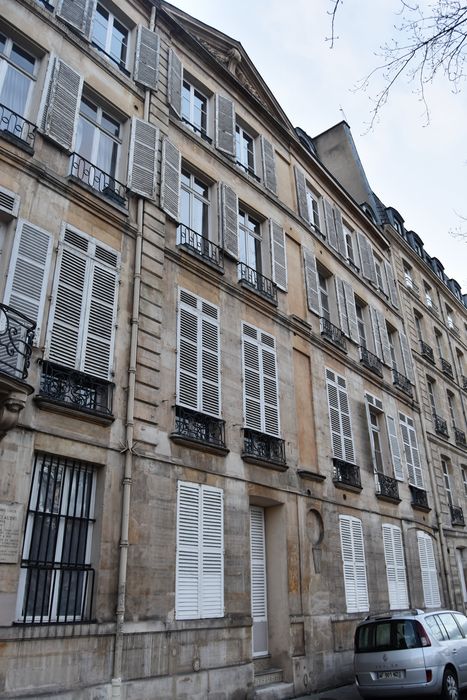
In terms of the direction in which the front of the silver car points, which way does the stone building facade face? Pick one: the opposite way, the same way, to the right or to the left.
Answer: to the right

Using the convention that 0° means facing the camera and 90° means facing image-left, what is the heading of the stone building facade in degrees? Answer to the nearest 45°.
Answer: approximately 315°

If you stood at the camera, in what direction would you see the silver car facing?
facing away from the viewer and to the right of the viewer
